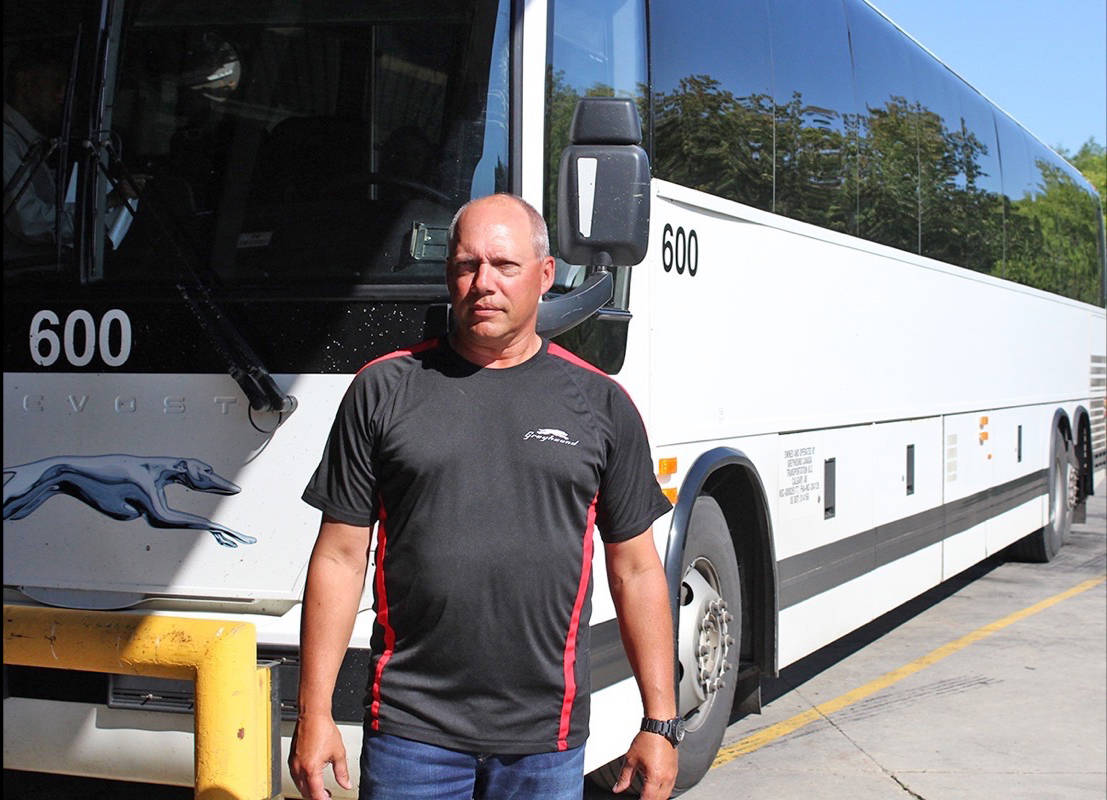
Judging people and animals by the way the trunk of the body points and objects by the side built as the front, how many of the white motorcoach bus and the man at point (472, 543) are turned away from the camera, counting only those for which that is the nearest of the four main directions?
0

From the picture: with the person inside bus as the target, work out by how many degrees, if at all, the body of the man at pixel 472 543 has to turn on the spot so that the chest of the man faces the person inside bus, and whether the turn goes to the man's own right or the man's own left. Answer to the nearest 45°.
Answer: approximately 135° to the man's own right

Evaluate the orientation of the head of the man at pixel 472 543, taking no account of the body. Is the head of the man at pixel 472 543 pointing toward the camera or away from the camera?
toward the camera

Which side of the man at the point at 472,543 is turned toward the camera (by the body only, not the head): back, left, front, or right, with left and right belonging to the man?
front

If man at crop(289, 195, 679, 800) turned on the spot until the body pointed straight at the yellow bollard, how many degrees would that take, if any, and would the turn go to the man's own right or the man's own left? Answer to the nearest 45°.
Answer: approximately 135° to the man's own right

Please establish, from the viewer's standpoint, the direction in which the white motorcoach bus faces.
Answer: facing the viewer and to the left of the viewer
